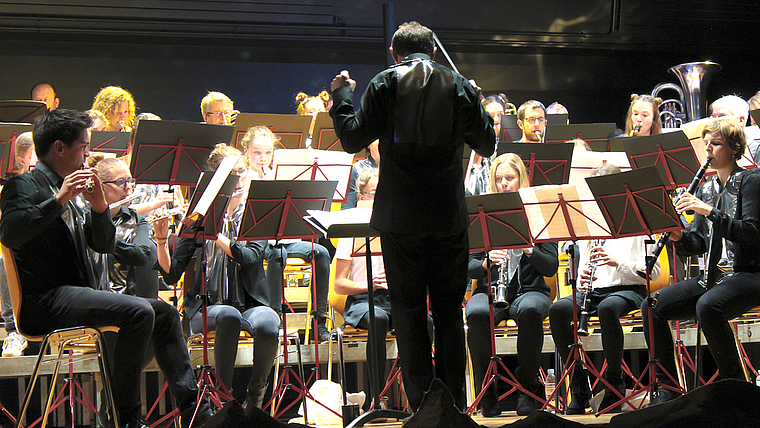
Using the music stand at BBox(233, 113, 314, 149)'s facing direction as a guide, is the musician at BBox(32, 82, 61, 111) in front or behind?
in front

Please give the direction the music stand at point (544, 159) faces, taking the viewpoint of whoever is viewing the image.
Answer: facing away from the viewer

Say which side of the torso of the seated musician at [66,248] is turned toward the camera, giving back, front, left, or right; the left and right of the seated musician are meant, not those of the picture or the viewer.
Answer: right

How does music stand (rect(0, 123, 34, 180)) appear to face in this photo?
away from the camera

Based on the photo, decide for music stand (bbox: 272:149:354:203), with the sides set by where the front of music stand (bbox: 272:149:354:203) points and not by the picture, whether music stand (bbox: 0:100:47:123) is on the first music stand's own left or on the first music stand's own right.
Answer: on the first music stand's own left

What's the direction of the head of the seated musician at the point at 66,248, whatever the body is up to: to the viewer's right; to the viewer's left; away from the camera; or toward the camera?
to the viewer's right

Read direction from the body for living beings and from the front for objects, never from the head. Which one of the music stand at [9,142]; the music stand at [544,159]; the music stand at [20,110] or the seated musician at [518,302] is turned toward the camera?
the seated musician

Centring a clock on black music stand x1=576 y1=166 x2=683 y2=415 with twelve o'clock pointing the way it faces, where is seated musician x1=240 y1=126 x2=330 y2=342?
The seated musician is roughly at 8 o'clock from the black music stand.

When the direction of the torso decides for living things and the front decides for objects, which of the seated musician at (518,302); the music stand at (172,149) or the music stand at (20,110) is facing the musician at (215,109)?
the music stand at (172,149)

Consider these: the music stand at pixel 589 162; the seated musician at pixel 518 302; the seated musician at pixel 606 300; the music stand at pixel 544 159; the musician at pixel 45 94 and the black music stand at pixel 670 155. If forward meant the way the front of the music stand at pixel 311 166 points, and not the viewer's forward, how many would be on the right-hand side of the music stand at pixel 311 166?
5

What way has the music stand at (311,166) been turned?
away from the camera

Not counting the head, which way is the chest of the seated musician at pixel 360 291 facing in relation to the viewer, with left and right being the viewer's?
facing the viewer and to the right of the viewer

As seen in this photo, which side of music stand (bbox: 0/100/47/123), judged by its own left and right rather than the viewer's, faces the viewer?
back

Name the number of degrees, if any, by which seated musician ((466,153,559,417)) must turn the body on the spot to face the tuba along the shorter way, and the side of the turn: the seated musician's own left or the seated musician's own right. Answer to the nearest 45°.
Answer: approximately 135° to the seated musician's own left

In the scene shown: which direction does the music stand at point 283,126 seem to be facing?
away from the camera

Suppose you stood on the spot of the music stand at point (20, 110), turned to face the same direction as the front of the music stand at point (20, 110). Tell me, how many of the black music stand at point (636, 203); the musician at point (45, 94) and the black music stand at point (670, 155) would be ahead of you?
1

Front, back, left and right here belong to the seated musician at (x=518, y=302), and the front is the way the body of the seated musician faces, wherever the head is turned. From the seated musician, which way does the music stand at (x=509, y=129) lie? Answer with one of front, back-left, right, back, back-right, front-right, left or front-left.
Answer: back

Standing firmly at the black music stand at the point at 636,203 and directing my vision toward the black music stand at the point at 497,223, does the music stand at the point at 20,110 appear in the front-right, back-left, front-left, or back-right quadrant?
front-right
